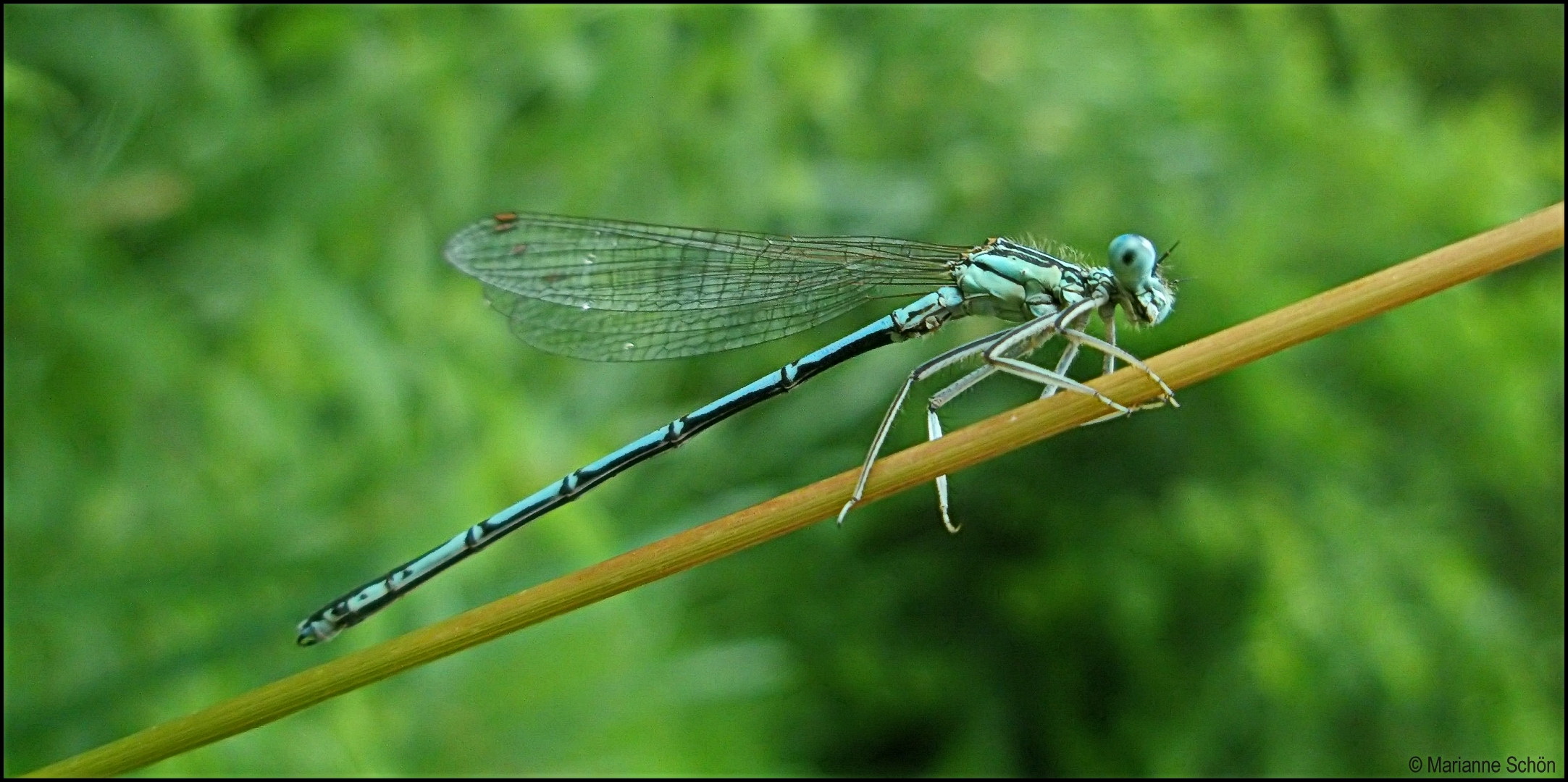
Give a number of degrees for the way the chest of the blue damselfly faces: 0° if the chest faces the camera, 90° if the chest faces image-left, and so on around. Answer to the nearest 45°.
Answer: approximately 270°
